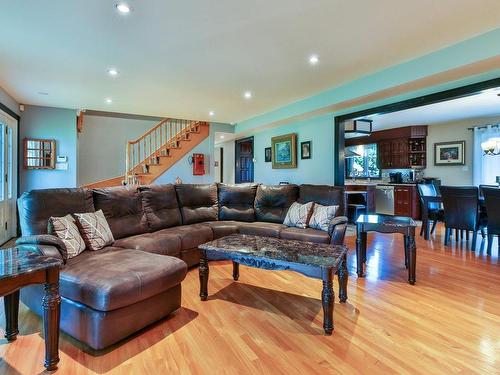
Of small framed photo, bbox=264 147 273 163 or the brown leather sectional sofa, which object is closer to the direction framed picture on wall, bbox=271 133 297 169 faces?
the brown leather sectional sofa

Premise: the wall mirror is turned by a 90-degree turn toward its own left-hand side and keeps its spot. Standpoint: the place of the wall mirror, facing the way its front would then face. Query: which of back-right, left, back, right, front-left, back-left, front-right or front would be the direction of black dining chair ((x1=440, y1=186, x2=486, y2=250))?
front-right

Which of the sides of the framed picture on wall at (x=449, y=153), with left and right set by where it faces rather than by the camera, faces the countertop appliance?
right

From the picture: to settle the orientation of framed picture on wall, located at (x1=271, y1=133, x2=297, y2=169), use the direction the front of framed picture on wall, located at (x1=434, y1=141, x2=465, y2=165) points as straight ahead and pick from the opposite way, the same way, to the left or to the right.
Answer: the same way

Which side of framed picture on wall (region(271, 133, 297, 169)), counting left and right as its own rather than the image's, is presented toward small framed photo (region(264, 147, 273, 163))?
right

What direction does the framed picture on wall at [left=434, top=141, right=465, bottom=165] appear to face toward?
toward the camera

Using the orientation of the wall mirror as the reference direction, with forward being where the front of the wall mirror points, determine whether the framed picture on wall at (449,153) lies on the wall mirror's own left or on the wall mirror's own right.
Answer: on the wall mirror's own left

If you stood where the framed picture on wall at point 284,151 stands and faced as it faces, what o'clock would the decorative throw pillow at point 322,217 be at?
The decorative throw pillow is roughly at 10 o'clock from the framed picture on wall.

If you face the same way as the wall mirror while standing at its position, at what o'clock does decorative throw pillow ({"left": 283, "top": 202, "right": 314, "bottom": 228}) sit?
The decorative throw pillow is roughly at 11 o'clock from the wall mirror.

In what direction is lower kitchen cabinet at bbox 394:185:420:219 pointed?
toward the camera

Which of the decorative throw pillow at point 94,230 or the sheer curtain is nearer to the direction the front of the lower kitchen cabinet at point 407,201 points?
the decorative throw pillow

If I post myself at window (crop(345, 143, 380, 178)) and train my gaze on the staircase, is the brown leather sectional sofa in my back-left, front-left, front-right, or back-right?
front-left

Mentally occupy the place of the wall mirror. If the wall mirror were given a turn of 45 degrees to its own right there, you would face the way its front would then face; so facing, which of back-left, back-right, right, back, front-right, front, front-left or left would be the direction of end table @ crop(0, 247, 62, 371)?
front-left

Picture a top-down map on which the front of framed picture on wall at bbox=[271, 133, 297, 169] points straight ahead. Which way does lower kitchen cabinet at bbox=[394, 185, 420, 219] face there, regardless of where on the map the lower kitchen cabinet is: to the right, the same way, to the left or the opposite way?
the same way

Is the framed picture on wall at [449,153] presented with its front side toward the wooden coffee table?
yes

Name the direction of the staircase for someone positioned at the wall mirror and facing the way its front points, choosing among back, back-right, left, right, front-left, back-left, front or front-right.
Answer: left

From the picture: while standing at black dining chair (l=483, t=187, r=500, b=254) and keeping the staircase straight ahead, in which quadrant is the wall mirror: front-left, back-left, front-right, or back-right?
front-left

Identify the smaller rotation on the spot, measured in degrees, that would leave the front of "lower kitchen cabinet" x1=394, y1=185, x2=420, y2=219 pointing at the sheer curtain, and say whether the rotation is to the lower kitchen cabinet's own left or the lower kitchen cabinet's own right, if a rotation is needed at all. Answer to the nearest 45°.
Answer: approximately 90° to the lower kitchen cabinet's own left

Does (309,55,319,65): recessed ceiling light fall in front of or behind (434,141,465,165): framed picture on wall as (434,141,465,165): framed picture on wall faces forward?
in front

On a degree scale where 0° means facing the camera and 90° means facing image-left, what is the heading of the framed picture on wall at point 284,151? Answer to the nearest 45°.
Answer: approximately 45°
